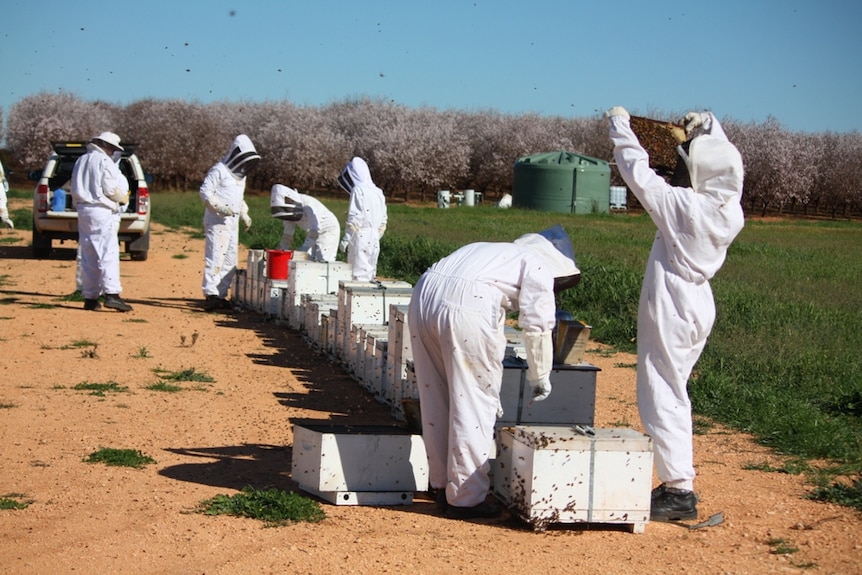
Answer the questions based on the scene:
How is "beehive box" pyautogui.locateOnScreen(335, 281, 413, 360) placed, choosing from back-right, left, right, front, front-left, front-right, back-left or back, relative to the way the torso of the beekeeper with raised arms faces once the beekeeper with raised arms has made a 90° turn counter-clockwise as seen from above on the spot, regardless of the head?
right

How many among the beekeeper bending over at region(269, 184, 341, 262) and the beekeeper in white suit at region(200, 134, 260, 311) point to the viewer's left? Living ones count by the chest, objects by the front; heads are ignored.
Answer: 1

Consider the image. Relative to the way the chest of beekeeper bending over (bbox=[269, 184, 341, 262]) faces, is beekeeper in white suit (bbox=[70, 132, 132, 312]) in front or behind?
in front

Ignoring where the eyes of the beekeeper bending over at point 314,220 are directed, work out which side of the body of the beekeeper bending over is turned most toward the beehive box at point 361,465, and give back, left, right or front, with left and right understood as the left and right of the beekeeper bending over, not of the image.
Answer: left

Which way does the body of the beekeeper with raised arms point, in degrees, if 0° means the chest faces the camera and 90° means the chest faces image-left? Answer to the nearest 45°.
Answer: approximately 135°

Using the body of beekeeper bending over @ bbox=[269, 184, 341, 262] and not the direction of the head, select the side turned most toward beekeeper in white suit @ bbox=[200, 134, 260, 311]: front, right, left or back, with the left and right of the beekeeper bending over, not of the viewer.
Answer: front

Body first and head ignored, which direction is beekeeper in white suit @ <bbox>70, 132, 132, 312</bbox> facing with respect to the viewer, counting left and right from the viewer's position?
facing to the right of the viewer

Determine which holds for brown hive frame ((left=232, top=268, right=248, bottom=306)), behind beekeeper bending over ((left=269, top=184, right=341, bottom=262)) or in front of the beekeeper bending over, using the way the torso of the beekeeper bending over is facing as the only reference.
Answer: in front

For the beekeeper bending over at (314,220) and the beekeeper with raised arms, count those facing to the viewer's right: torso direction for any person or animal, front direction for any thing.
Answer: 0

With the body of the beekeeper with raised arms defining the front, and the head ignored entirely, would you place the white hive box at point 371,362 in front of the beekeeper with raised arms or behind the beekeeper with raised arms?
in front

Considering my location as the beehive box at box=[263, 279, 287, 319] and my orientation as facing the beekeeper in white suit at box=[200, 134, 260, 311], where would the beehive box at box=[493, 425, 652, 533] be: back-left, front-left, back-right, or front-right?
back-left

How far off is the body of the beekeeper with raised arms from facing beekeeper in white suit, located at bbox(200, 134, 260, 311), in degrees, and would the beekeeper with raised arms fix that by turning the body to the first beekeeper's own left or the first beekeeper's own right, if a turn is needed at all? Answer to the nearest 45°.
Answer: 0° — they already face them

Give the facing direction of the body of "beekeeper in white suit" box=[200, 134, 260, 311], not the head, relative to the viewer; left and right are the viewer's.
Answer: facing the viewer and to the right of the viewer

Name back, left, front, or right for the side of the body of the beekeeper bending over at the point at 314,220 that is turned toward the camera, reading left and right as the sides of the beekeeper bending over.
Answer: left
